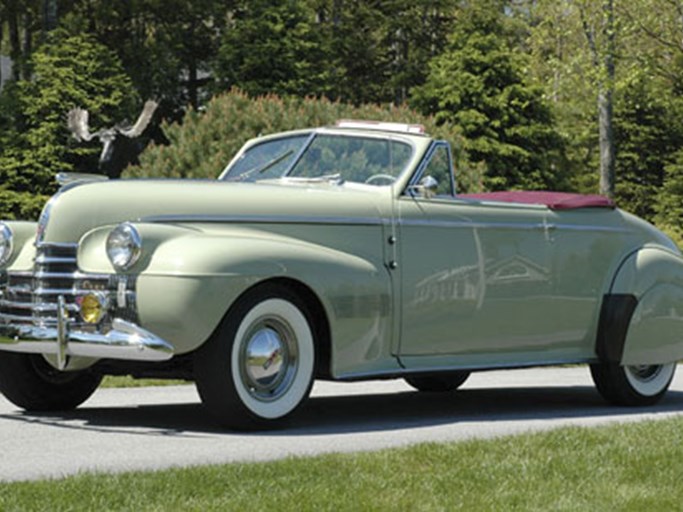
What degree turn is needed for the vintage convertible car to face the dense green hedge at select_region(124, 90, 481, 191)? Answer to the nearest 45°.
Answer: approximately 135° to its right

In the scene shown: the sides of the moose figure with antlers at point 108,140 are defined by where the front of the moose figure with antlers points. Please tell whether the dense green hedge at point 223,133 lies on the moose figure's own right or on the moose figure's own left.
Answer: on the moose figure's own left

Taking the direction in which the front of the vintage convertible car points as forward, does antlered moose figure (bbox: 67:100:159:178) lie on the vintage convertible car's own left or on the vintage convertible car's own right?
on the vintage convertible car's own right

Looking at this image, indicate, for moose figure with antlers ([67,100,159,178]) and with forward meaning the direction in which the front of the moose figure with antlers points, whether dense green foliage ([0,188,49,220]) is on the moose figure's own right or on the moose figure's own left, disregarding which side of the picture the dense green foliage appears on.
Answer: on the moose figure's own right
